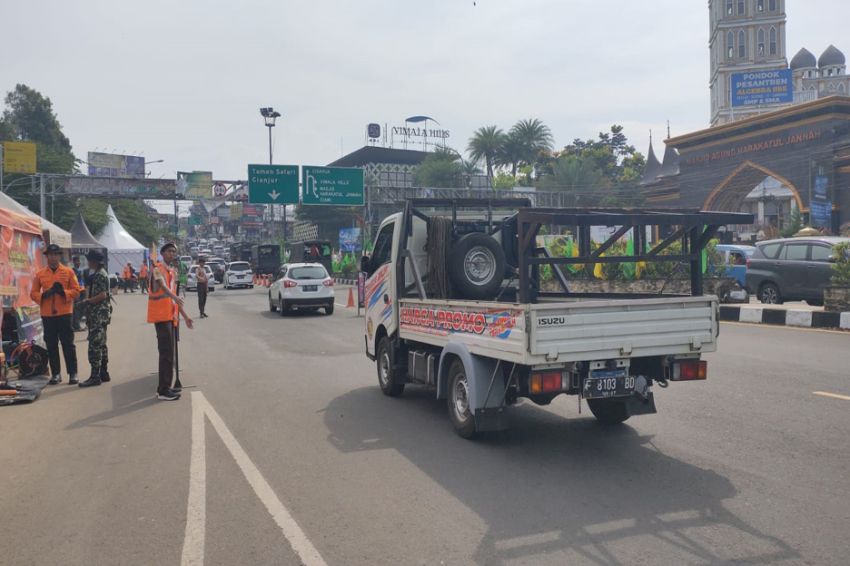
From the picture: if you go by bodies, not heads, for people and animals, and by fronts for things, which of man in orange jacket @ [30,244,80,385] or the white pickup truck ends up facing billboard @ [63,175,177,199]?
the white pickup truck

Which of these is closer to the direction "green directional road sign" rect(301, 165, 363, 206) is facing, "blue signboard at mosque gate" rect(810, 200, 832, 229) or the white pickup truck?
the white pickup truck

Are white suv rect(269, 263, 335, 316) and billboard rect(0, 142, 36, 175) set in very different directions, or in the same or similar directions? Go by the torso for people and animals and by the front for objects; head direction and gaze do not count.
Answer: very different directions

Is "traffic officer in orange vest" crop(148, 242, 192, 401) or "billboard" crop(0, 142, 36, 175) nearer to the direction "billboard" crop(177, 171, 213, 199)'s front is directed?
the traffic officer in orange vest

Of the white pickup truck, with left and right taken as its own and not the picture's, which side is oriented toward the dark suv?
right

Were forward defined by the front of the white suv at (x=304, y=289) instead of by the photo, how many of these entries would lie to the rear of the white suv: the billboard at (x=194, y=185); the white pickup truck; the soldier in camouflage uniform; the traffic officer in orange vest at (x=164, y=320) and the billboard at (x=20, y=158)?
3

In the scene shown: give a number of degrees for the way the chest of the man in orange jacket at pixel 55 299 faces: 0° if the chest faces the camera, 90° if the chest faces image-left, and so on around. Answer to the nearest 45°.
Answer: approximately 0°

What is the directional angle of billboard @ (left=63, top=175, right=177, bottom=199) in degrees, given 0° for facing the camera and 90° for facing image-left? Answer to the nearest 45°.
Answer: approximately 0°
